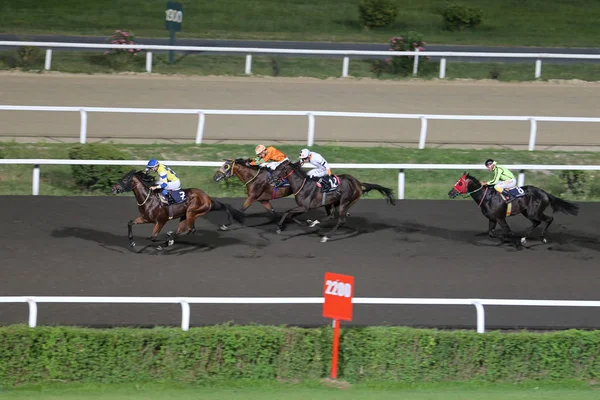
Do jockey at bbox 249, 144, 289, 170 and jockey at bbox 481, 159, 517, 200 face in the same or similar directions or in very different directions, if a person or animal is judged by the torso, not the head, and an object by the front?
same or similar directions

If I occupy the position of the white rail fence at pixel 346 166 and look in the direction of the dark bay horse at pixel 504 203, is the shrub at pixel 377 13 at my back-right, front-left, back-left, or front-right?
back-left

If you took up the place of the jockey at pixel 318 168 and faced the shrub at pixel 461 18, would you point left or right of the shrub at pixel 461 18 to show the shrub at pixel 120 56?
left

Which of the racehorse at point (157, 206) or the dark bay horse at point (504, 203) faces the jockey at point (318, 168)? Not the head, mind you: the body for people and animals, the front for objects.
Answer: the dark bay horse

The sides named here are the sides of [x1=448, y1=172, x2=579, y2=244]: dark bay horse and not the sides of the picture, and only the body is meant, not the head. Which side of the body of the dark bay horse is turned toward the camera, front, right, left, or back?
left

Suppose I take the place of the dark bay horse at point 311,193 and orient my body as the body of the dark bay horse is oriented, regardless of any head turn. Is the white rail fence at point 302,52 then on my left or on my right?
on my right

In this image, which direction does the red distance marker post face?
toward the camera

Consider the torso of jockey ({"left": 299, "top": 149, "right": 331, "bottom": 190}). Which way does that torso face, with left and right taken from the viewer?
facing to the left of the viewer

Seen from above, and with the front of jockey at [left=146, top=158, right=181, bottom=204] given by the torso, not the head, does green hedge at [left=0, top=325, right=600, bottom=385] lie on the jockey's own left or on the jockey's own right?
on the jockey's own left

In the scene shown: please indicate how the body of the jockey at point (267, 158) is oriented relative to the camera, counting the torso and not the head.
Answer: to the viewer's left

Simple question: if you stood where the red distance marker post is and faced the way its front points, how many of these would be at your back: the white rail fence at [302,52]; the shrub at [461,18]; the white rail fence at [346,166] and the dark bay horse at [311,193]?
4

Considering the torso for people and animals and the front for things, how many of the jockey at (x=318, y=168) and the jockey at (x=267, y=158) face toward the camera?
0

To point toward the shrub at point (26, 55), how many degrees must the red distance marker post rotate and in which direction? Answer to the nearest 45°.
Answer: approximately 135° to its right

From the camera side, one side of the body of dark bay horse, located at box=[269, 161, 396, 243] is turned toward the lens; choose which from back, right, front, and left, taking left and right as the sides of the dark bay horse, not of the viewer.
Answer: left

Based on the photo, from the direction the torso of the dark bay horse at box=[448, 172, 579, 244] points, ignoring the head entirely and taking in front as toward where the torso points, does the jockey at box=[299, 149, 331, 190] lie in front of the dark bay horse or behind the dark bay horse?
in front
